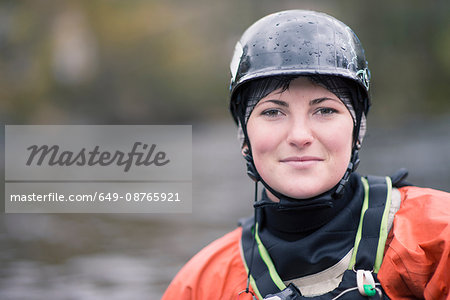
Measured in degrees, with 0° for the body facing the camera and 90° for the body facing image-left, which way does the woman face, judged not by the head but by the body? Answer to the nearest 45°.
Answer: approximately 0°
